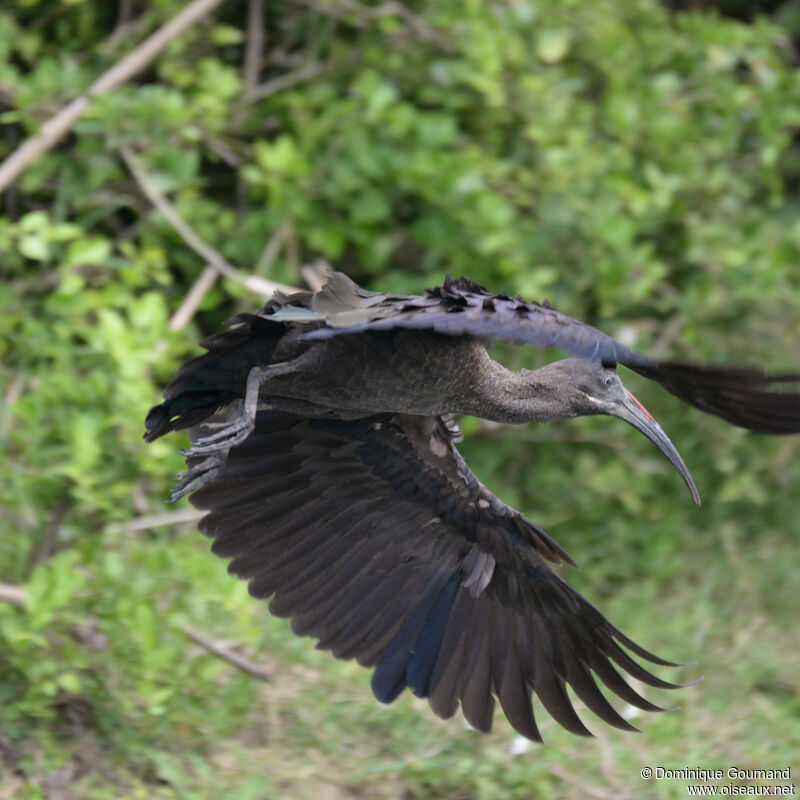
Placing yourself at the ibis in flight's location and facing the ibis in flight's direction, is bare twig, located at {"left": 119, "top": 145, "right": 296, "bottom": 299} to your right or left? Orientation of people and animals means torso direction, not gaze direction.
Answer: on your left

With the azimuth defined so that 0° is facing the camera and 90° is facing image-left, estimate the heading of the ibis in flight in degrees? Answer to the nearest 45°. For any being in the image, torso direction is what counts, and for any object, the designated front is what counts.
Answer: approximately 270°

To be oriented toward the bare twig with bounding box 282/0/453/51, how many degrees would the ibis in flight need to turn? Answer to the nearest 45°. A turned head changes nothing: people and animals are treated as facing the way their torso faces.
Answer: approximately 90° to its left

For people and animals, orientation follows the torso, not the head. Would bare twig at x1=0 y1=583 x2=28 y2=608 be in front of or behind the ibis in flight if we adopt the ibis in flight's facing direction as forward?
behind

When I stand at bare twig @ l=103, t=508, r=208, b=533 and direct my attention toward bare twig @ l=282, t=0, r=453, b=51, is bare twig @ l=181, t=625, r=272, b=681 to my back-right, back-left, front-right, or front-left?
back-right

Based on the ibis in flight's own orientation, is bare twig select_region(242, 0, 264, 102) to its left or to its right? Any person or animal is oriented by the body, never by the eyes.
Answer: on its left

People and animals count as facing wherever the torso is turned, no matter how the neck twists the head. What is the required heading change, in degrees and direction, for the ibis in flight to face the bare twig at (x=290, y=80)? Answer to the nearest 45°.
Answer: approximately 90° to its left

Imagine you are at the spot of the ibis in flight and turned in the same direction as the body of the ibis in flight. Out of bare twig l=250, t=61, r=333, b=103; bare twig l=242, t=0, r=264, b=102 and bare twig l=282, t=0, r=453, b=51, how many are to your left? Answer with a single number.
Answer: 3
